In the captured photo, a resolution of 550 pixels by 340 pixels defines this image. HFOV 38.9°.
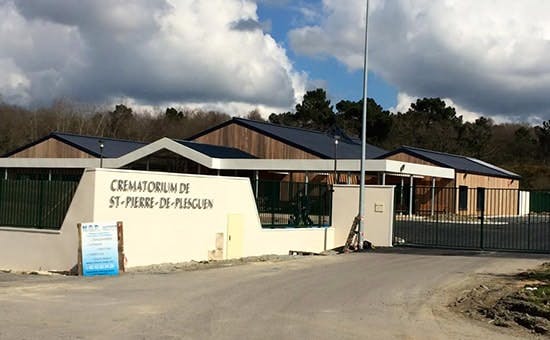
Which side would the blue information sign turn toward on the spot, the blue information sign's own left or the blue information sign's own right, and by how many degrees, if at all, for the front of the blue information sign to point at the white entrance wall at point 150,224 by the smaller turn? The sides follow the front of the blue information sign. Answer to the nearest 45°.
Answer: approximately 135° to the blue information sign's own left

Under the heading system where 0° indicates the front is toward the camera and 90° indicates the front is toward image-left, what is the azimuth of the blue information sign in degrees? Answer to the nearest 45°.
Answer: approximately 0°
